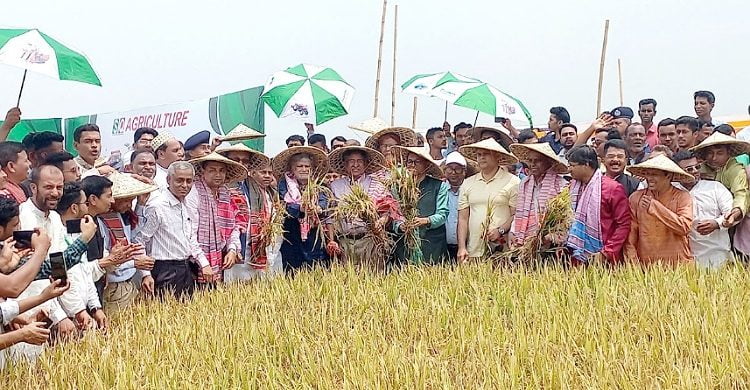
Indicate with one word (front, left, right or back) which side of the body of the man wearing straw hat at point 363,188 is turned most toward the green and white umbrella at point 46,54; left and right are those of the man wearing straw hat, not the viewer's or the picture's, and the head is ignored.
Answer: right

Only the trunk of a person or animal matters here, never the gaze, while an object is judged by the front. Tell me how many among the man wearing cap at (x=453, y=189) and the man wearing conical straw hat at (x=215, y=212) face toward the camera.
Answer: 2

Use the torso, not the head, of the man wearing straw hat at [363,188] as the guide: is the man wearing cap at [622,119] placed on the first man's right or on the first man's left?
on the first man's left

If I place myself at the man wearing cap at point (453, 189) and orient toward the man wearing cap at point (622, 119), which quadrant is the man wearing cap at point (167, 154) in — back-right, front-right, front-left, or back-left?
back-left

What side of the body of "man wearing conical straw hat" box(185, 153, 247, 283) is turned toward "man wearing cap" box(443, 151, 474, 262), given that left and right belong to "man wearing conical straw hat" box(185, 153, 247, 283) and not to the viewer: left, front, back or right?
left

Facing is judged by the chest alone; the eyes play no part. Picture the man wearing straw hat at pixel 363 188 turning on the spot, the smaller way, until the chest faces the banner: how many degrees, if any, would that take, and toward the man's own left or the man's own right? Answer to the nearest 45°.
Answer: approximately 135° to the man's own right

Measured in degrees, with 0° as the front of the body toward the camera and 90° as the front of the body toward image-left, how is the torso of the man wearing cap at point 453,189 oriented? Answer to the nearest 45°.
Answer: approximately 0°

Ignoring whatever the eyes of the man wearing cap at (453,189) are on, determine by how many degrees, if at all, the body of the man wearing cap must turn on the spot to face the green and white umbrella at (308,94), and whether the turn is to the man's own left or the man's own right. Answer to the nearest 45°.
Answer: approximately 135° to the man's own right

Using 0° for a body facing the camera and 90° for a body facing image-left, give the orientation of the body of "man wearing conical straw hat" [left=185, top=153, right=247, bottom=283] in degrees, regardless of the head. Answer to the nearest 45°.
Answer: approximately 0°

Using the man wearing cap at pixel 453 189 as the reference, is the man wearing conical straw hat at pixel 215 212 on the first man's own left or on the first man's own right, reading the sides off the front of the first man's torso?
on the first man's own right

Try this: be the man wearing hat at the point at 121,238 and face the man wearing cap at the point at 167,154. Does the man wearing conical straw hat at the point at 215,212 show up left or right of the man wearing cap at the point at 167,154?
right
